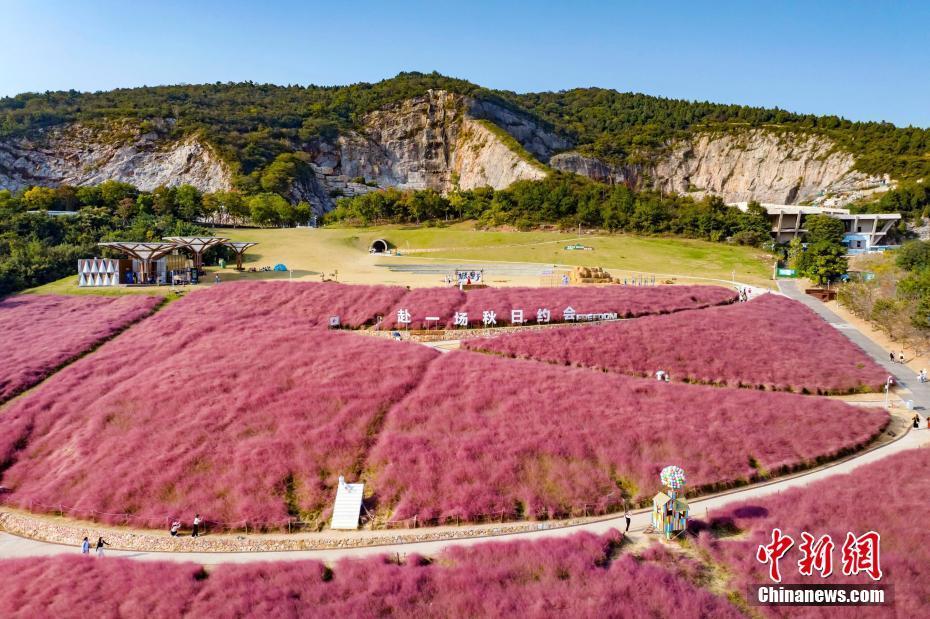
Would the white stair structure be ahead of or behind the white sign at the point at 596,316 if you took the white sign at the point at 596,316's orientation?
ahead

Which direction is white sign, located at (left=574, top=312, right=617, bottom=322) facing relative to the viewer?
toward the camera

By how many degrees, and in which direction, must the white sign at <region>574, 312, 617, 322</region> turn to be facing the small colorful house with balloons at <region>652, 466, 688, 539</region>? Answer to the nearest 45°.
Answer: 0° — it already faces it

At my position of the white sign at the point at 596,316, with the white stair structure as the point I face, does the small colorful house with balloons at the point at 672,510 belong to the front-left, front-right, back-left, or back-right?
front-left
